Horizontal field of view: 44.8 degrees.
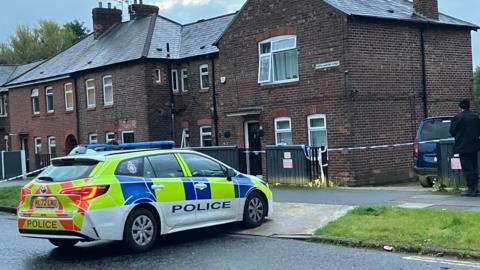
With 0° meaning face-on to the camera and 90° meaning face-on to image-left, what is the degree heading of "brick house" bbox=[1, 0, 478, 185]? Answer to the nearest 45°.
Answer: approximately 45°

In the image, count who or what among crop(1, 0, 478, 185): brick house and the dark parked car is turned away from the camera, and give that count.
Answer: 1

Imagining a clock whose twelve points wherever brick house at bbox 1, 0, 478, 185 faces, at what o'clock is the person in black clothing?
The person in black clothing is roughly at 10 o'clock from the brick house.

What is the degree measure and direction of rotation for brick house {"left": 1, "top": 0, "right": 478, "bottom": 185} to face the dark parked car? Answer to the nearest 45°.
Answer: approximately 45° to its left

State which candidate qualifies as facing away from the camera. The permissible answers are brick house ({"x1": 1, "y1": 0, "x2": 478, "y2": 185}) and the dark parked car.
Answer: the dark parked car

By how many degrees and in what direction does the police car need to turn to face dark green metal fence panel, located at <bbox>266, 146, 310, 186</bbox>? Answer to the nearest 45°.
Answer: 0° — it already faces it

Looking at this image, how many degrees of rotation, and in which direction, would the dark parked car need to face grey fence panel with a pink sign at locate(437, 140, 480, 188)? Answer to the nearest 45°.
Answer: approximately 180°

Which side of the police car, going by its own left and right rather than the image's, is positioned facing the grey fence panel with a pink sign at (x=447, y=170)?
front

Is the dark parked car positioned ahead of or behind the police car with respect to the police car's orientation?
ahead

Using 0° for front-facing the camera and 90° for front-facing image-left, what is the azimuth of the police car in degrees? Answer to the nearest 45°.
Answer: approximately 225°

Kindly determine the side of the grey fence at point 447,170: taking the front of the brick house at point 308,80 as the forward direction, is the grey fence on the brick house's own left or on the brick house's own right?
on the brick house's own left

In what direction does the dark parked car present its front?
away from the camera

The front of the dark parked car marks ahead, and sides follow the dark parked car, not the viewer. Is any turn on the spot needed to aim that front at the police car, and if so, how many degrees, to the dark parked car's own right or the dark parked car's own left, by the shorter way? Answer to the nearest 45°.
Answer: approximately 135° to the dark parked car's own left

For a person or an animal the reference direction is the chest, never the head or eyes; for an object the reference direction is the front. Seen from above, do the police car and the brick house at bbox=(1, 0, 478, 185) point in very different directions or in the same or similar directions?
very different directions
